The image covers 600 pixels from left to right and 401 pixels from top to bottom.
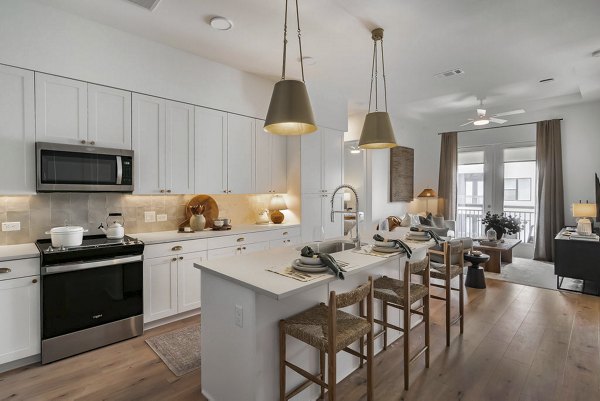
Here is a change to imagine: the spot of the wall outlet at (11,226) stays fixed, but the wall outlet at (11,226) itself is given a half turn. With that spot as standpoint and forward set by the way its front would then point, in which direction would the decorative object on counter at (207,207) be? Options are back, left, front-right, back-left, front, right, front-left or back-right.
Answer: right

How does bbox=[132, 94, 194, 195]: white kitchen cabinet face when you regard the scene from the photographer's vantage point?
facing the viewer and to the right of the viewer

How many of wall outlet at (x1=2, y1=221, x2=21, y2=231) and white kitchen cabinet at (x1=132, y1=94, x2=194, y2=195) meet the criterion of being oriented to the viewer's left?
0

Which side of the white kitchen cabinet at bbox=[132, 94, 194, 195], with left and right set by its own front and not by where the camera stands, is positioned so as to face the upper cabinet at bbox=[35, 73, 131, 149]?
right

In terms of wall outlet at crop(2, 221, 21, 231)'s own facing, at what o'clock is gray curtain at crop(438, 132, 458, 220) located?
The gray curtain is roughly at 9 o'clock from the wall outlet.

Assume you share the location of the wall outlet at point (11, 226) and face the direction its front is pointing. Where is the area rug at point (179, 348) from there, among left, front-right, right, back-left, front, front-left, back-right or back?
front-left

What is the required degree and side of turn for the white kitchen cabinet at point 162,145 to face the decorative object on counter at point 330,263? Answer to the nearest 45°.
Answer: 0° — it already faces it

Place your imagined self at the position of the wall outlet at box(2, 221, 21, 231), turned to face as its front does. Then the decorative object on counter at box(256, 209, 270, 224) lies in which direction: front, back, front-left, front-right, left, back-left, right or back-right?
left

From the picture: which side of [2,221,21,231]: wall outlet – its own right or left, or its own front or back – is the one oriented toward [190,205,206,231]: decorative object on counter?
left

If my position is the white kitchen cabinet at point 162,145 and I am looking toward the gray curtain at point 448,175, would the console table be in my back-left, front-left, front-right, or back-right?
front-right

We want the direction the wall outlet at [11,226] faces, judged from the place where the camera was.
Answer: facing the viewer

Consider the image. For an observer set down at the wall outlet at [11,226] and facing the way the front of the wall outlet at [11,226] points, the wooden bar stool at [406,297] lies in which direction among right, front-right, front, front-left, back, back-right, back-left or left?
front-left

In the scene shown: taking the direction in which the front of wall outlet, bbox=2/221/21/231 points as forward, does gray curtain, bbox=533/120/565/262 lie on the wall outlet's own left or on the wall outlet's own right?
on the wall outlet's own left
